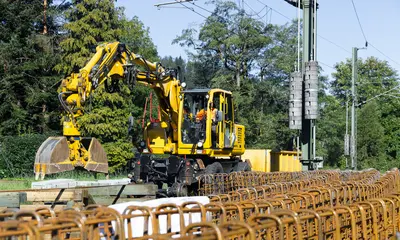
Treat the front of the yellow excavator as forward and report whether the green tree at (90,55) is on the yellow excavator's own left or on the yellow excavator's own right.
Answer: on the yellow excavator's own right

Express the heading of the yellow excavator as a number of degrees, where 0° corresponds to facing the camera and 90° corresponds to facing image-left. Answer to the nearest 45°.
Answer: approximately 45°

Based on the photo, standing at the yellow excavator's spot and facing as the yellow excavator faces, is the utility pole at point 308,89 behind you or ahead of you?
behind

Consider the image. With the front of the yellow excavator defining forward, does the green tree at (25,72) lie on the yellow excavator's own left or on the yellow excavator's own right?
on the yellow excavator's own right

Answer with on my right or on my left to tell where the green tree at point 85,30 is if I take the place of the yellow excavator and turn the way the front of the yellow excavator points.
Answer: on my right
